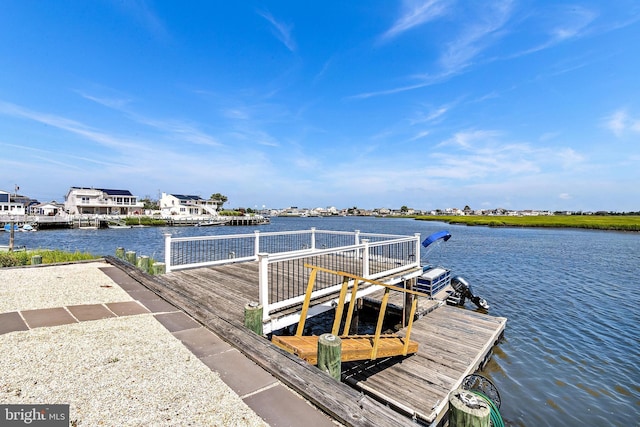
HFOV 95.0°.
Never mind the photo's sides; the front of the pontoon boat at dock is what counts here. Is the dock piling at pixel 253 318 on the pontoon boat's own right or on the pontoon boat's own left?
on the pontoon boat's own left

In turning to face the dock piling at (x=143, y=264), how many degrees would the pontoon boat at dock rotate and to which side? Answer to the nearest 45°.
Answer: approximately 90° to its left

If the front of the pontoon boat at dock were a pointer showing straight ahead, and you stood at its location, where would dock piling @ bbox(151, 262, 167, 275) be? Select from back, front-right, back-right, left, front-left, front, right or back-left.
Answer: left

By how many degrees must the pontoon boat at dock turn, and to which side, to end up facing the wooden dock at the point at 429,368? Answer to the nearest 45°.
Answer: approximately 135° to its left

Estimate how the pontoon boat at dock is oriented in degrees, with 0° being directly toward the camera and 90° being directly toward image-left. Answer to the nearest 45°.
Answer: approximately 135°

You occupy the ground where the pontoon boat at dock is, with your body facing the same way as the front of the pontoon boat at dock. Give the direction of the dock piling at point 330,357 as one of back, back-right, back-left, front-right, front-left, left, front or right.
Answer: back-left

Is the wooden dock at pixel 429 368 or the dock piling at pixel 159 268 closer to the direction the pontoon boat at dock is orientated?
the dock piling
